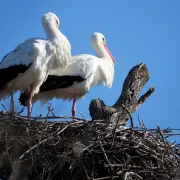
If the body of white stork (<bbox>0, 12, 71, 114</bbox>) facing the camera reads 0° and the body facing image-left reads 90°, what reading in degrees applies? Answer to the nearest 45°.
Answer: approximately 270°

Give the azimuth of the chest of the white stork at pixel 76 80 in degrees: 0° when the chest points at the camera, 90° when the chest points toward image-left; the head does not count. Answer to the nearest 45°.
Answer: approximately 270°

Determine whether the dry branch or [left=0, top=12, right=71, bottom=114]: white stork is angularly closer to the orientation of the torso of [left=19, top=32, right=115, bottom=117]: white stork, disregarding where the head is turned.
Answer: the dry branch

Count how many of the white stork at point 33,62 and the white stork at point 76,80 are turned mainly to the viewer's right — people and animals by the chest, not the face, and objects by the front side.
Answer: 2
